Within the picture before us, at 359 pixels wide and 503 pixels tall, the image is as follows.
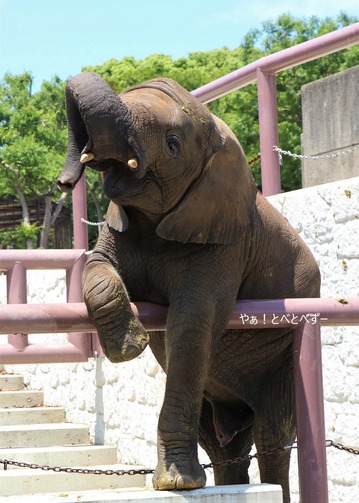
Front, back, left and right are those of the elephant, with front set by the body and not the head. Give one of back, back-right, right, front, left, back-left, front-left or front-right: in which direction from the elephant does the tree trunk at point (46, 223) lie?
back-right

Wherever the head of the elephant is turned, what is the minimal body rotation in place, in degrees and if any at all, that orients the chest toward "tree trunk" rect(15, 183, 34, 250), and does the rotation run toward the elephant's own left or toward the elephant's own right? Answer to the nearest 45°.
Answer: approximately 135° to the elephant's own right

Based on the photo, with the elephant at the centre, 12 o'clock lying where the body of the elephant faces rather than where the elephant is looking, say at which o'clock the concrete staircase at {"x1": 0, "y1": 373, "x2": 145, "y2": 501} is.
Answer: The concrete staircase is roughly at 4 o'clock from the elephant.

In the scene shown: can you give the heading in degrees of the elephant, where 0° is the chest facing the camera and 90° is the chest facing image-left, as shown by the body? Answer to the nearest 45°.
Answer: approximately 45°

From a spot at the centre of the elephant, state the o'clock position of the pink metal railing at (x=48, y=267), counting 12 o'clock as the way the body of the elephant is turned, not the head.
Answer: The pink metal railing is roughly at 4 o'clock from the elephant.
